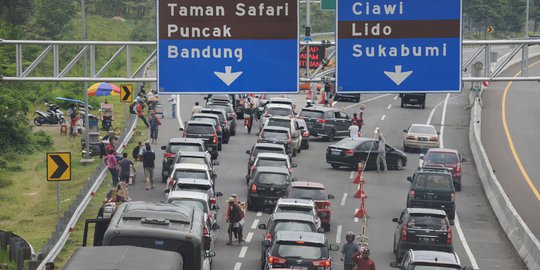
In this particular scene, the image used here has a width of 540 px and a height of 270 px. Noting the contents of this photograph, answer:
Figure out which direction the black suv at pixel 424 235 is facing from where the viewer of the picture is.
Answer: facing away from the viewer

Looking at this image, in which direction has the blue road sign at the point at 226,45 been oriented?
toward the camera

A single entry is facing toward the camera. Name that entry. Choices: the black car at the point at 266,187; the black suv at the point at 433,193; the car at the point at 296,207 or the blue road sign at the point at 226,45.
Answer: the blue road sign

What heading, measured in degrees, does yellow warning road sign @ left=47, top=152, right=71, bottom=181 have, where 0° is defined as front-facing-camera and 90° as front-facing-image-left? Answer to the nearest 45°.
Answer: approximately 0°

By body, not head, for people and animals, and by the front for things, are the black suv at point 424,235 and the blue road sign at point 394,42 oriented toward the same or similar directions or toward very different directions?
very different directions

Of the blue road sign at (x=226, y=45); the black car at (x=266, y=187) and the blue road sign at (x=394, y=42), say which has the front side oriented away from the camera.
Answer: the black car

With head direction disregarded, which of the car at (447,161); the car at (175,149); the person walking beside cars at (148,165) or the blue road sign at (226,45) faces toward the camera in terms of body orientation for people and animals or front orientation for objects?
the blue road sign

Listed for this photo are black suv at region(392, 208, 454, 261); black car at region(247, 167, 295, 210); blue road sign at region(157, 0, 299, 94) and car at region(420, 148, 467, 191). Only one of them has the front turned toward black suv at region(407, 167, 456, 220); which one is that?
black suv at region(392, 208, 454, 261)

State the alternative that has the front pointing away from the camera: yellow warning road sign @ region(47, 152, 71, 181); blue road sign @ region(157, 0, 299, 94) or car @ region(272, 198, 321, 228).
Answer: the car

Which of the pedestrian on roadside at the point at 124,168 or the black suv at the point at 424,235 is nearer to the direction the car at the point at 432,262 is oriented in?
the black suv

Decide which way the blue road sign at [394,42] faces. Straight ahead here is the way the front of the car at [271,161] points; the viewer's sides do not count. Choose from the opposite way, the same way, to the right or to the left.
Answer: the opposite way

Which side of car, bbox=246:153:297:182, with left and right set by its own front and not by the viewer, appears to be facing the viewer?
back

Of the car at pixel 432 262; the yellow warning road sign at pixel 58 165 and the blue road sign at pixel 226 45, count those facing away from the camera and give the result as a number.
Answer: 1

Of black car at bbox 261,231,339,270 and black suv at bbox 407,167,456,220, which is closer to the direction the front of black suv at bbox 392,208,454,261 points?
the black suv

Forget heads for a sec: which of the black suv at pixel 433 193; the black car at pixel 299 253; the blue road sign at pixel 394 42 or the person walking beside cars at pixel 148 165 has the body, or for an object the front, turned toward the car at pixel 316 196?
the black car

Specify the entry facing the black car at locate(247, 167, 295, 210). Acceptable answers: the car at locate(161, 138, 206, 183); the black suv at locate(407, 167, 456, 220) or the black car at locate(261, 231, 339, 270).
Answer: the black car at locate(261, 231, 339, 270)

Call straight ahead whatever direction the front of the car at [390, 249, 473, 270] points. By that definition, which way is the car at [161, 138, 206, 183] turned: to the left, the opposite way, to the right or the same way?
the same way
